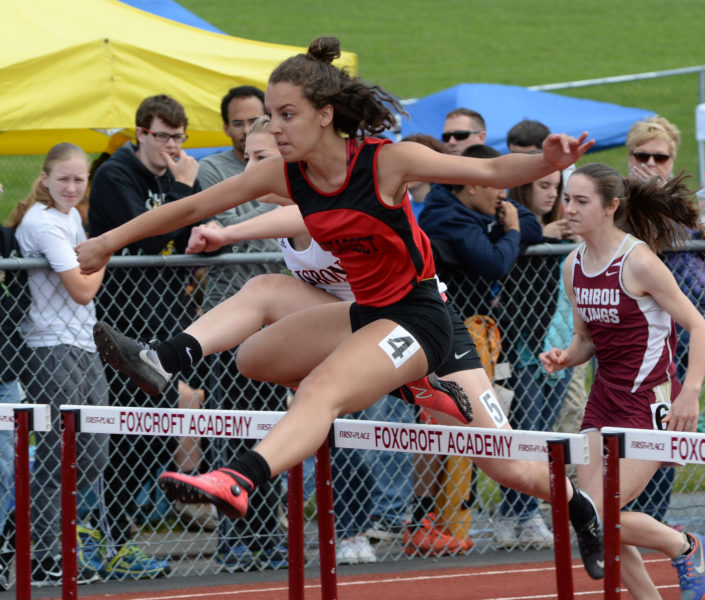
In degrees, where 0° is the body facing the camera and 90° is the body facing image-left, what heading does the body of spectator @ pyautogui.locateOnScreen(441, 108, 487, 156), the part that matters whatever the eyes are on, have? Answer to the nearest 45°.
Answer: approximately 45°

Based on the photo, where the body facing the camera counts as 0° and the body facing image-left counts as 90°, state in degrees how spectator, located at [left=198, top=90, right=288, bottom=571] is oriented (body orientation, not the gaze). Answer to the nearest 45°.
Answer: approximately 315°

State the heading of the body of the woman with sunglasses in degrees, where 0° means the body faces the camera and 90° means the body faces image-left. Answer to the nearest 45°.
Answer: approximately 0°

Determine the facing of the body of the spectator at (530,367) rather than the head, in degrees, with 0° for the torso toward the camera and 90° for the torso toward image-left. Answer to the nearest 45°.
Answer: approximately 315°

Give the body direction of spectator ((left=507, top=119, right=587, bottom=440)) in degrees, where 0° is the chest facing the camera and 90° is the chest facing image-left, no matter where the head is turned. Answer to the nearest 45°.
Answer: approximately 45°

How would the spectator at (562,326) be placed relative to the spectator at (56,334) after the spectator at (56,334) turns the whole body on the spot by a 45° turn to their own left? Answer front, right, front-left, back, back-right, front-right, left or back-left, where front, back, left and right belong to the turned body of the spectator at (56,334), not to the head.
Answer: front
